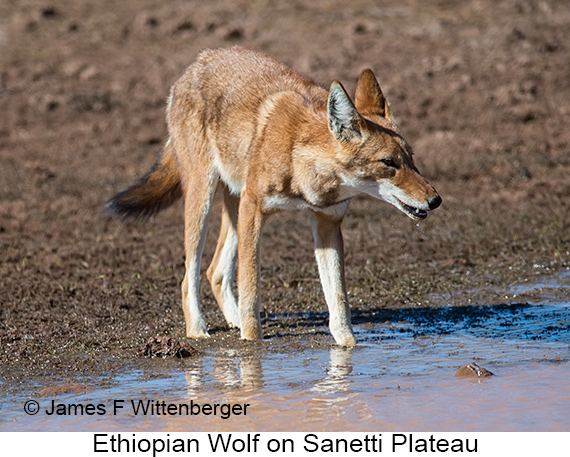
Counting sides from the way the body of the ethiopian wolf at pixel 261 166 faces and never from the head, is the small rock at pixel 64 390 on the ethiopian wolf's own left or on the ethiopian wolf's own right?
on the ethiopian wolf's own right

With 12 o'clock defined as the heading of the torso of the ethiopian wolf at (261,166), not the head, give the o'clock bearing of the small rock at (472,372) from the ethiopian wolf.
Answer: The small rock is roughly at 12 o'clock from the ethiopian wolf.

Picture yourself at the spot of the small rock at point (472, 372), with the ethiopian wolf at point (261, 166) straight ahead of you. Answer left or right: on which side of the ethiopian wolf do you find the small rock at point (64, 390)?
left

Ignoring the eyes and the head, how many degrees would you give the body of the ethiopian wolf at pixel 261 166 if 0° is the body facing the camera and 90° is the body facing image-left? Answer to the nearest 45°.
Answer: approximately 315°
